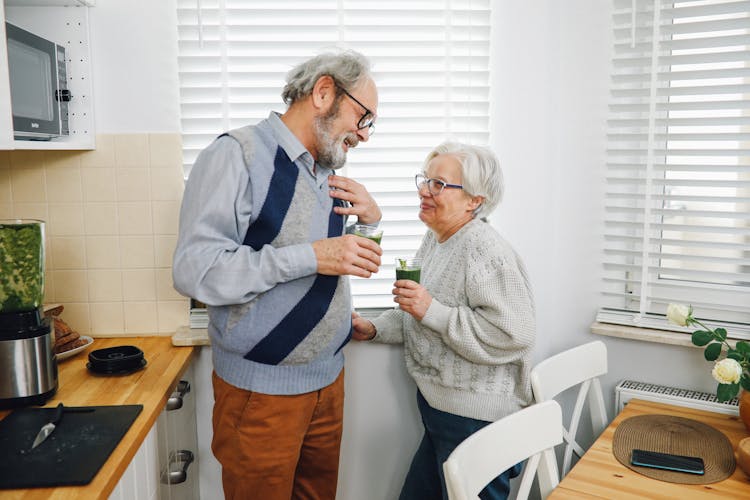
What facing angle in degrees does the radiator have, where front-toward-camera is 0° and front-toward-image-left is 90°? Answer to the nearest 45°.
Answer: approximately 45°

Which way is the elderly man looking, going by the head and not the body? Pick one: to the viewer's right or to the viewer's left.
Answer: to the viewer's right

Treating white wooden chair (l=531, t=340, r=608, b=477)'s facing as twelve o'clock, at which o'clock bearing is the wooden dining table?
The wooden dining table is roughly at 1 o'clock from the white wooden chair.

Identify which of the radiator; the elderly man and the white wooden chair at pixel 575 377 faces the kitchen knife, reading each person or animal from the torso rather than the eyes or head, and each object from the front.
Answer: the radiator

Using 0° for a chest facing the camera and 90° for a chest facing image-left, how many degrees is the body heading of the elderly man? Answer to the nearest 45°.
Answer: approximately 315°

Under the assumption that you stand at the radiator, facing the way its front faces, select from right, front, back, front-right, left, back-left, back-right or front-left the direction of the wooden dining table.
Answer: front-left

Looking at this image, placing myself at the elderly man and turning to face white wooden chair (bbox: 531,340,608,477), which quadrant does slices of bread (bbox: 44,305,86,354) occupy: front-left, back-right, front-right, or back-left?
back-left

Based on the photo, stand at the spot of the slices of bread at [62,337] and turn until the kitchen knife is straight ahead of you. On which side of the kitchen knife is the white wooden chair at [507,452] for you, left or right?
left
